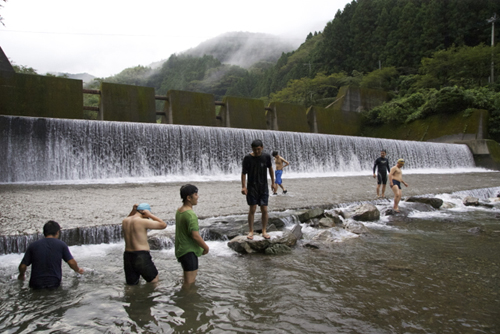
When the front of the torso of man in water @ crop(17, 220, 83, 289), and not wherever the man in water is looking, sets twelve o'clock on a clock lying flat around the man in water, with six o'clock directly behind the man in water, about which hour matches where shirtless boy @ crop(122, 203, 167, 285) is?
The shirtless boy is roughly at 4 o'clock from the man in water.

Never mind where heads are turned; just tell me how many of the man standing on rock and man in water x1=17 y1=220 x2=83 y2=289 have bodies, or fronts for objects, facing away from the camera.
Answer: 1

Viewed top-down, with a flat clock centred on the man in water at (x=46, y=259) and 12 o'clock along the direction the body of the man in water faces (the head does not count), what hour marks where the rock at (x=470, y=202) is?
The rock is roughly at 3 o'clock from the man in water.

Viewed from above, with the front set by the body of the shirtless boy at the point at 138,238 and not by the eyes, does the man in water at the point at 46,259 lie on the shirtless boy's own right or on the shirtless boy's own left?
on the shirtless boy's own left

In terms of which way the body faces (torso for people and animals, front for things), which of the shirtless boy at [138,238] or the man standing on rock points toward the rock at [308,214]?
the shirtless boy

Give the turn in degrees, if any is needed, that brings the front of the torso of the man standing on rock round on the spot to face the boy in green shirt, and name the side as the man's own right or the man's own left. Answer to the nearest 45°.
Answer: approximately 45° to the man's own right

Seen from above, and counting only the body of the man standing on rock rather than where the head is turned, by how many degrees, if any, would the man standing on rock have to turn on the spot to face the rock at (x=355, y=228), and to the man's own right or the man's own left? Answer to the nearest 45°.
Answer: approximately 135° to the man's own left

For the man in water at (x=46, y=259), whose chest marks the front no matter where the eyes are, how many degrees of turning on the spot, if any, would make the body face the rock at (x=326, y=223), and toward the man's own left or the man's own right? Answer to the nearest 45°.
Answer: approximately 90° to the man's own right

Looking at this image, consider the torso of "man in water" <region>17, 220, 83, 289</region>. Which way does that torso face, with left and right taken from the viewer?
facing away from the viewer

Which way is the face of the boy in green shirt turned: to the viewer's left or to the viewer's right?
to the viewer's right
